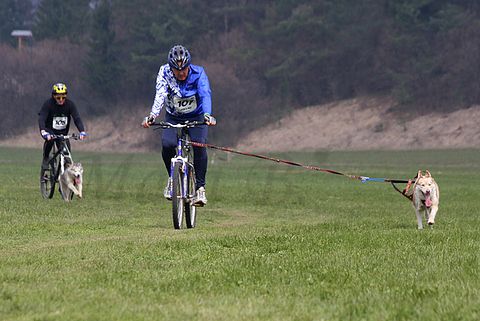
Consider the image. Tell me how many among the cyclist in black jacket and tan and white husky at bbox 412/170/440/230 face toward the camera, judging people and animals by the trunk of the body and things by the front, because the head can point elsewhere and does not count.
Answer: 2

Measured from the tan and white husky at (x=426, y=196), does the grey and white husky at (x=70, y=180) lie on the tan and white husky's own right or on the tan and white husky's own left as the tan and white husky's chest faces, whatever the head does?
on the tan and white husky's own right

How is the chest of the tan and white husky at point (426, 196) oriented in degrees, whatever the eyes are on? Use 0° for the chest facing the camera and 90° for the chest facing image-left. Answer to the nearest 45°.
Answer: approximately 0°

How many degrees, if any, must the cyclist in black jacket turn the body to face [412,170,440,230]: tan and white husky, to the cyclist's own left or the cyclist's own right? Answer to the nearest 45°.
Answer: approximately 45° to the cyclist's own left

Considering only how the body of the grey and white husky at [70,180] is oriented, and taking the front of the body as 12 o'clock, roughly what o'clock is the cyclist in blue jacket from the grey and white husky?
The cyclist in blue jacket is roughly at 1 o'clock from the grey and white husky.

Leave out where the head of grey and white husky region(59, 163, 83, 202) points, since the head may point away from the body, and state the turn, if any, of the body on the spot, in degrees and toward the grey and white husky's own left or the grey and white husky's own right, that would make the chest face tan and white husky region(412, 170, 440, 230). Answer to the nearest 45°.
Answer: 0° — it already faces it

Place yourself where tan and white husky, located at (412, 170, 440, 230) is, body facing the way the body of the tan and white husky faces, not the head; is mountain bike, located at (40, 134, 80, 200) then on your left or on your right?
on your right
